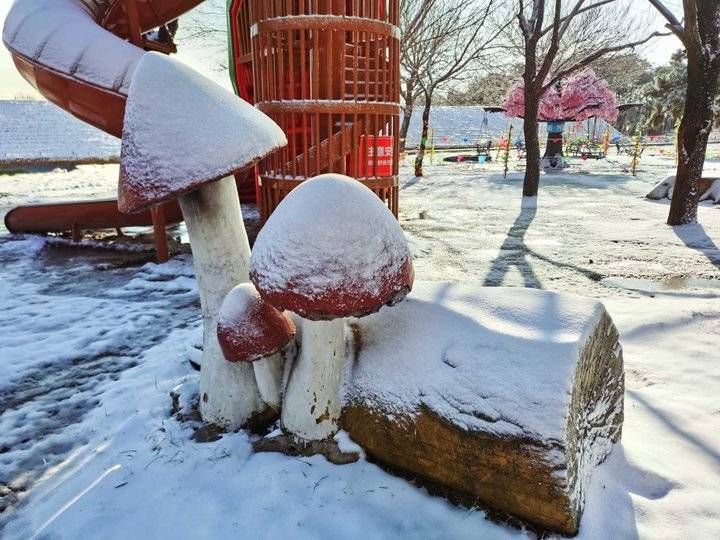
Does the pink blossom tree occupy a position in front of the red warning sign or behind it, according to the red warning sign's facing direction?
behind

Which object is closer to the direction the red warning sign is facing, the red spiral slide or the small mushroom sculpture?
the small mushroom sculpture

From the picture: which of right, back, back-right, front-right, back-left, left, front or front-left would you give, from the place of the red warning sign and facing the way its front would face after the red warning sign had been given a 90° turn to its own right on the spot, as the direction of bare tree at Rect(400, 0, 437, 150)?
right

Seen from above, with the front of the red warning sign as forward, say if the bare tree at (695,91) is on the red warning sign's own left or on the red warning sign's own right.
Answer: on the red warning sign's own left

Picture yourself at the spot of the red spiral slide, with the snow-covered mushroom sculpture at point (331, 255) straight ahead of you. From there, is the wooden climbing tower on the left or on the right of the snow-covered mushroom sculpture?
left

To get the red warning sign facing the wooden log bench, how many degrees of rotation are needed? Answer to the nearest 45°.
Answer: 0° — it already faces it

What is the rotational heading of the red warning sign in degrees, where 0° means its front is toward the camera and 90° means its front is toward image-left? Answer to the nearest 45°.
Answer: approximately 0°

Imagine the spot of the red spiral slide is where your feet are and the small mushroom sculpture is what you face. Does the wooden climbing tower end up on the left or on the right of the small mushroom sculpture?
left

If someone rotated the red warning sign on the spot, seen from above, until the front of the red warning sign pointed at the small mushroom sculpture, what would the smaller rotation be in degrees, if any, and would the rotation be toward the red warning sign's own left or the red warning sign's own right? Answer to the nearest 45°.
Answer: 0° — it already faces it

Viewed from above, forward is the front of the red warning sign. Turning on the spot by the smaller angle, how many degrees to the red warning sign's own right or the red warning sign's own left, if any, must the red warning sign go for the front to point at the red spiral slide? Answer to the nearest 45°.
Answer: approximately 90° to the red warning sign's own right

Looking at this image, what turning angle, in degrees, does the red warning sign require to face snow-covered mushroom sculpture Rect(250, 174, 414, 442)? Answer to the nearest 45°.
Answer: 0° — it already faces it
